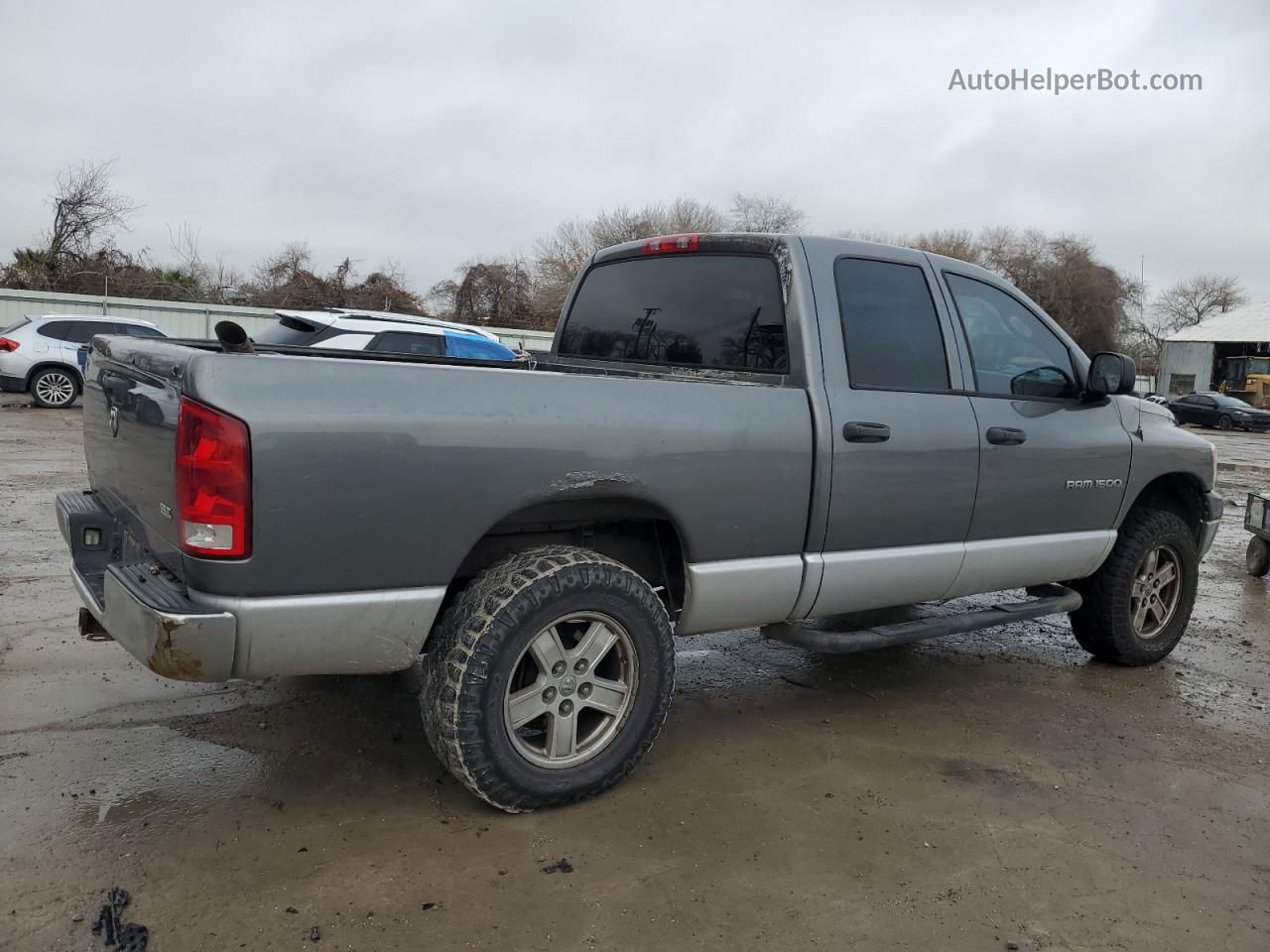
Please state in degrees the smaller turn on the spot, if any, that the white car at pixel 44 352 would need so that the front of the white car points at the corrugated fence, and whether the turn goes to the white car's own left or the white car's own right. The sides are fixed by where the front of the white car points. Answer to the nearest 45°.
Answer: approximately 90° to the white car's own left

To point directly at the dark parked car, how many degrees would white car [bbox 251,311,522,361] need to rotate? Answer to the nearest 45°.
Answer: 0° — it already faces it

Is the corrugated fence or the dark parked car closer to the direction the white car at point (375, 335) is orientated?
the dark parked car

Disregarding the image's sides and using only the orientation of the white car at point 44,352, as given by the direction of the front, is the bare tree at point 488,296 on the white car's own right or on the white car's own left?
on the white car's own left

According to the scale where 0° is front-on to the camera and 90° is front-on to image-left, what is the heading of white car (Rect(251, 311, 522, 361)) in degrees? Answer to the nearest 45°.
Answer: approximately 225°

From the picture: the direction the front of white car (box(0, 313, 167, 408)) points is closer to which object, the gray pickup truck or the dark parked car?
the dark parked car

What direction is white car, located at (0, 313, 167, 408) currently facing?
to the viewer's right

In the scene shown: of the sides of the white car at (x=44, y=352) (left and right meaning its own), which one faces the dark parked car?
front

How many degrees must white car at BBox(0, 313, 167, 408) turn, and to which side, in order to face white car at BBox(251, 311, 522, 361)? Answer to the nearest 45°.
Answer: approximately 45° to its right

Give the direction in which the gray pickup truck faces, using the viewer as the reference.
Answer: facing away from the viewer and to the right of the viewer

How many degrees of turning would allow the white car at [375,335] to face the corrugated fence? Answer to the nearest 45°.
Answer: approximately 45° to its left

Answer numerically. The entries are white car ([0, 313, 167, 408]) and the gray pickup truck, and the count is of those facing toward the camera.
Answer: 0
